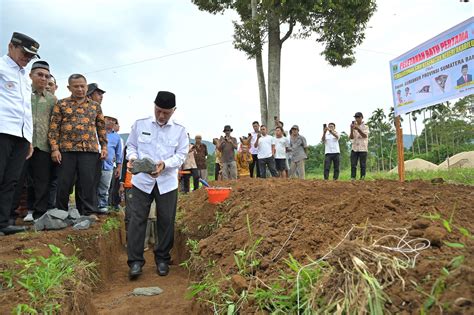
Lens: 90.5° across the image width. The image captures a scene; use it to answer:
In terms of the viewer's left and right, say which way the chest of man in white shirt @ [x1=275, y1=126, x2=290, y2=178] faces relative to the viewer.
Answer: facing the viewer and to the left of the viewer

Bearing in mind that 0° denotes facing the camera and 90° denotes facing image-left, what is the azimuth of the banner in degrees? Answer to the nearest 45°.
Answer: approximately 45°

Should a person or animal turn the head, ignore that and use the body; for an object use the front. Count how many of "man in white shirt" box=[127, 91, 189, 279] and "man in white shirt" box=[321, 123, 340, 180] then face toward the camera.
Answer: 2

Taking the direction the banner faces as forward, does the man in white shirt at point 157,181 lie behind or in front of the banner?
in front

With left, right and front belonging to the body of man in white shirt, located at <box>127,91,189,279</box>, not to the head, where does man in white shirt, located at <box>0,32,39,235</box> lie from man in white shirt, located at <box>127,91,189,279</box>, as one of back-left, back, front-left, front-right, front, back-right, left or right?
right

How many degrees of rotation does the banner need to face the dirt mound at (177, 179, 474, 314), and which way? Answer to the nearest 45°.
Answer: approximately 45° to its left

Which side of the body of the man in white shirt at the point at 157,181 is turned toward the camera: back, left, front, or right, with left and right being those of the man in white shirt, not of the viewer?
front

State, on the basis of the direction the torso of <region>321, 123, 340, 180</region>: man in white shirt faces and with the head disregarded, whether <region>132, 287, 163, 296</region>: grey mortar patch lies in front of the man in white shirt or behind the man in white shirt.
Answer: in front

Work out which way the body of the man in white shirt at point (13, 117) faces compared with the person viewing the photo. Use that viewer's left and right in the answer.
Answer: facing the viewer and to the right of the viewer

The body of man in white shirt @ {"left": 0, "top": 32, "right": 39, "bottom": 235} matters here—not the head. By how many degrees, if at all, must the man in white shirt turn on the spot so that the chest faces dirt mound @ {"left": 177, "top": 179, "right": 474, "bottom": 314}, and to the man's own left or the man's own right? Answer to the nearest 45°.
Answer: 0° — they already face it

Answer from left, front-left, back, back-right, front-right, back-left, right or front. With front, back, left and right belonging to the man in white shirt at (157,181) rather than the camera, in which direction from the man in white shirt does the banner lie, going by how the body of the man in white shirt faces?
left
